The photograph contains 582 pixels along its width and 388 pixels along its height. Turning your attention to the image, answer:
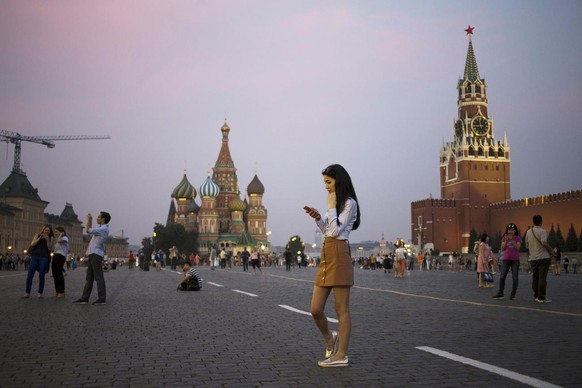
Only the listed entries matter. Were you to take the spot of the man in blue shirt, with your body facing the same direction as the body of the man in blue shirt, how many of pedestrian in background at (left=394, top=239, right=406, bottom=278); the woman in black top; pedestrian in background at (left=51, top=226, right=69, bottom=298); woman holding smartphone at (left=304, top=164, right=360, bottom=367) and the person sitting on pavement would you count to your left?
1

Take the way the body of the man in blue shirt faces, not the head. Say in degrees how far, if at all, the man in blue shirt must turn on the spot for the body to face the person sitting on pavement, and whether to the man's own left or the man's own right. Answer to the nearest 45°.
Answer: approximately 135° to the man's own right

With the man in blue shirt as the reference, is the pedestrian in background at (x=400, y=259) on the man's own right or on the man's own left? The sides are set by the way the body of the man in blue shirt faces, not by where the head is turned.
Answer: on the man's own right

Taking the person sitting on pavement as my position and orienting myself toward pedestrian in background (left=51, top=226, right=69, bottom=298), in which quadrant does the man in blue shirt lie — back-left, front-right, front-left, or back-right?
front-left

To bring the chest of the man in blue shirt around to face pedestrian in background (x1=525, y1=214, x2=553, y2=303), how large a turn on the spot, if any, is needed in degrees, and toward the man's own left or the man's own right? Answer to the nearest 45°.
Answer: approximately 180°

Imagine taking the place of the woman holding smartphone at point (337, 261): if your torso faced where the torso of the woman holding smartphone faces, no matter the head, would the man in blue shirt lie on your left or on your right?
on your right

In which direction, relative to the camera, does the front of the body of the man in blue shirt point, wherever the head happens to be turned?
to the viewer's left

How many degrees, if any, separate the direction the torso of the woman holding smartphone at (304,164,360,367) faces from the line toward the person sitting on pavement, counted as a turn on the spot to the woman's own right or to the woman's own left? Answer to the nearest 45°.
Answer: approximately 90° to the woman's own right

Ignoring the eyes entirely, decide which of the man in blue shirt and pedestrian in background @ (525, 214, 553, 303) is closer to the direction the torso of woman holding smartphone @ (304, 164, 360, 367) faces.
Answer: the man in blue shirt

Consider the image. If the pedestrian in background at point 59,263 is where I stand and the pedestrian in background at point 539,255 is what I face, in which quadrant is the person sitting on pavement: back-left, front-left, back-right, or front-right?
front-left
